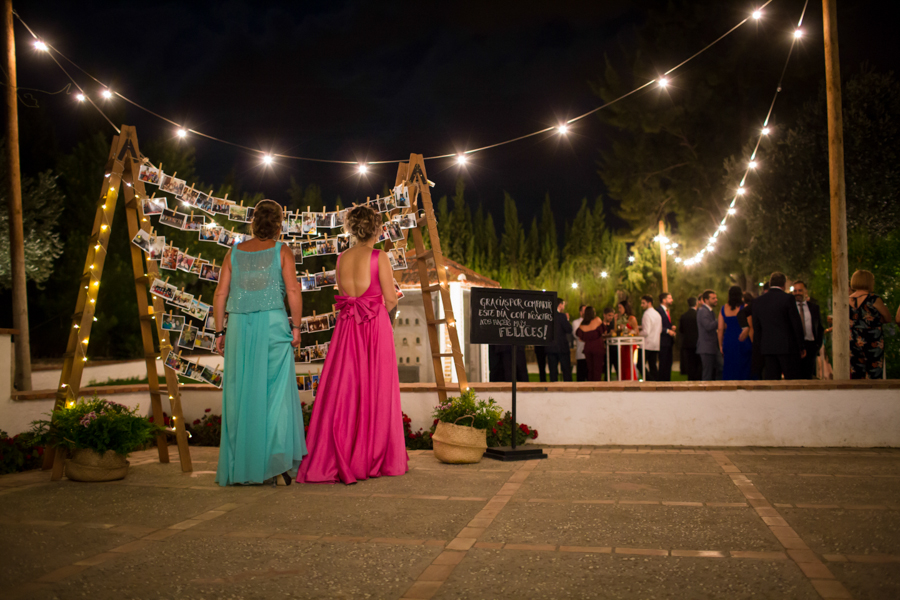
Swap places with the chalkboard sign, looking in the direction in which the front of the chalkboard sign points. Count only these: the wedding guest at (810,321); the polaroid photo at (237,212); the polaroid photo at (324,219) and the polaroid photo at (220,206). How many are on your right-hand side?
3

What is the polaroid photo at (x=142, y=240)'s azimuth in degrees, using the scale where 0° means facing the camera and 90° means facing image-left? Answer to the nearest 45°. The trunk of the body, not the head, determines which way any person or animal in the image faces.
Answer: approximately 0°

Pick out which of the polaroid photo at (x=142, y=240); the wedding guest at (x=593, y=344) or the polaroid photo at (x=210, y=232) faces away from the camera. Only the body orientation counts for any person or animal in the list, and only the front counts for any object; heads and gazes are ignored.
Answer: the wedding guest

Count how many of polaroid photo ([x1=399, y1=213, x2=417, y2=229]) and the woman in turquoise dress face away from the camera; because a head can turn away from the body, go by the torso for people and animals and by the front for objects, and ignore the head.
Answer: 1

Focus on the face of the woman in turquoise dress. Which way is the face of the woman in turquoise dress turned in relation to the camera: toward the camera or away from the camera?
away from the camera

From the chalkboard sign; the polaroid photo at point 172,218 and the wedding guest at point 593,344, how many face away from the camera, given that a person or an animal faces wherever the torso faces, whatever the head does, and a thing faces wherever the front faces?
1

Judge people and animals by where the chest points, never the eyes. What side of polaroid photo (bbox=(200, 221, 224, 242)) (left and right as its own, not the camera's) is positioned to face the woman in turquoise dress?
front

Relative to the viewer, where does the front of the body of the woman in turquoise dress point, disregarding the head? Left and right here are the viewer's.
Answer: facing away from the viewer

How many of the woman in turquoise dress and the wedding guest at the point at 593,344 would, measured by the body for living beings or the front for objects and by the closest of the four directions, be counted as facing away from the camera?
2

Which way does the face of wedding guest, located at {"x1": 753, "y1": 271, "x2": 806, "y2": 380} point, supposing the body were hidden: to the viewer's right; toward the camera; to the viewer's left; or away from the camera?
away from the camera
